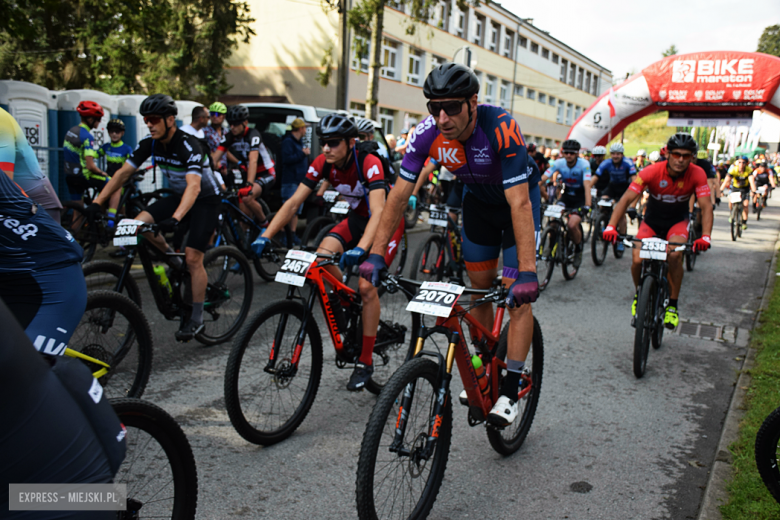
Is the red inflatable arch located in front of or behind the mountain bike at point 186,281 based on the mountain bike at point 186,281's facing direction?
behind

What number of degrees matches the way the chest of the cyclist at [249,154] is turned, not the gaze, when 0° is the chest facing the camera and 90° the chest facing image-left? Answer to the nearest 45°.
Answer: approximately 45°

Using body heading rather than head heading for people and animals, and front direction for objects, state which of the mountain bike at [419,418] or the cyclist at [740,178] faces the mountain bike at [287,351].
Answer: the cyclist

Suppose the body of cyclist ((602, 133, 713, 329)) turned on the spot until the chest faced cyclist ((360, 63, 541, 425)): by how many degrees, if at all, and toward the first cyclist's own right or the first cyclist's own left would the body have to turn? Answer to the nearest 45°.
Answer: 0° — they already face them

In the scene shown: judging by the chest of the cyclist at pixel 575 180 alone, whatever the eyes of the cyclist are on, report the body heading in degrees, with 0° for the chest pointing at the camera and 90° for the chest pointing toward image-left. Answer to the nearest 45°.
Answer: approximately 0°

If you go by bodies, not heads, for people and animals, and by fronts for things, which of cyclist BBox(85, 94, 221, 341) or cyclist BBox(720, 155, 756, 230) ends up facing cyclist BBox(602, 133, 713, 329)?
cyclist BBox(720, 155, 756, 230)
